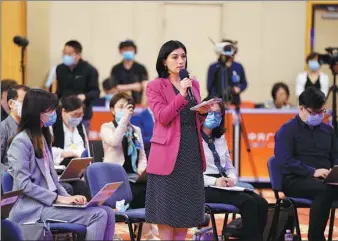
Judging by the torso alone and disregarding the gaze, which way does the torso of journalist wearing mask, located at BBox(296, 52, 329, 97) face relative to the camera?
toward the camera

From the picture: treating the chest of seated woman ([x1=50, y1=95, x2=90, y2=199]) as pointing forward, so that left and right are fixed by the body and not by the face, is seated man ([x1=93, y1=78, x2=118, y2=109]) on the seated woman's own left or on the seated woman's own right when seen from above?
on the seated woman's own left

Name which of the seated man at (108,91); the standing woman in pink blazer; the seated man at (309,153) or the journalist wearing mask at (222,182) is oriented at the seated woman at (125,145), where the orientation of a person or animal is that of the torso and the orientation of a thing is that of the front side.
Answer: the seated man at (108,91)

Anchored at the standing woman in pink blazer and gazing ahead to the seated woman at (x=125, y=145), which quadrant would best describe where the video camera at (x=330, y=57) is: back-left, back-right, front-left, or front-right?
front-right

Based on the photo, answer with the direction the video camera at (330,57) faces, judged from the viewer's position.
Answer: facing to the left of the viewer

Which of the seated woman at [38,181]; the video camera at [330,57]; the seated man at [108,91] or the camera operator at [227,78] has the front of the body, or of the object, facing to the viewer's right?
the seated woman

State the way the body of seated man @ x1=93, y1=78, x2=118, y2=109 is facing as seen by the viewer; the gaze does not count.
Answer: toward the camera

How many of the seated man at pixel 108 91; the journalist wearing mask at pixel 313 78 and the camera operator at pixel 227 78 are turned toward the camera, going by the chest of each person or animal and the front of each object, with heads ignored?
3

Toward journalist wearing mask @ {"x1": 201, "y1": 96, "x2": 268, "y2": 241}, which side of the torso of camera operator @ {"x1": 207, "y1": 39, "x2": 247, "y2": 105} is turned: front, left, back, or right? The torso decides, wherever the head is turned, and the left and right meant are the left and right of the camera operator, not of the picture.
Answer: front

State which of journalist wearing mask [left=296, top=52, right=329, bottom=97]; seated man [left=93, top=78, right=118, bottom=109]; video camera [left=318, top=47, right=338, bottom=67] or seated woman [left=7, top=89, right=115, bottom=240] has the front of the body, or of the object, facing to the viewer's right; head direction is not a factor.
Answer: the seated woman

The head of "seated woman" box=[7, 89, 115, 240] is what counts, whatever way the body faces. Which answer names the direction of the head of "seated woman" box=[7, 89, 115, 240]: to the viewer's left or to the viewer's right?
to the viewer's right

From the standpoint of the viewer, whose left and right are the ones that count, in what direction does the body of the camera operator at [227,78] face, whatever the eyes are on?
facing the viewer

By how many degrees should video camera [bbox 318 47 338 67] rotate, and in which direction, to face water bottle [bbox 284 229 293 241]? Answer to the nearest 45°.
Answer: approximately 90° to its left

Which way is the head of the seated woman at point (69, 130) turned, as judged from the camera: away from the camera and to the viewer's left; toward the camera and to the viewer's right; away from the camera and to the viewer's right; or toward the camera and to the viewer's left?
toward the camera and to the viewer's right
